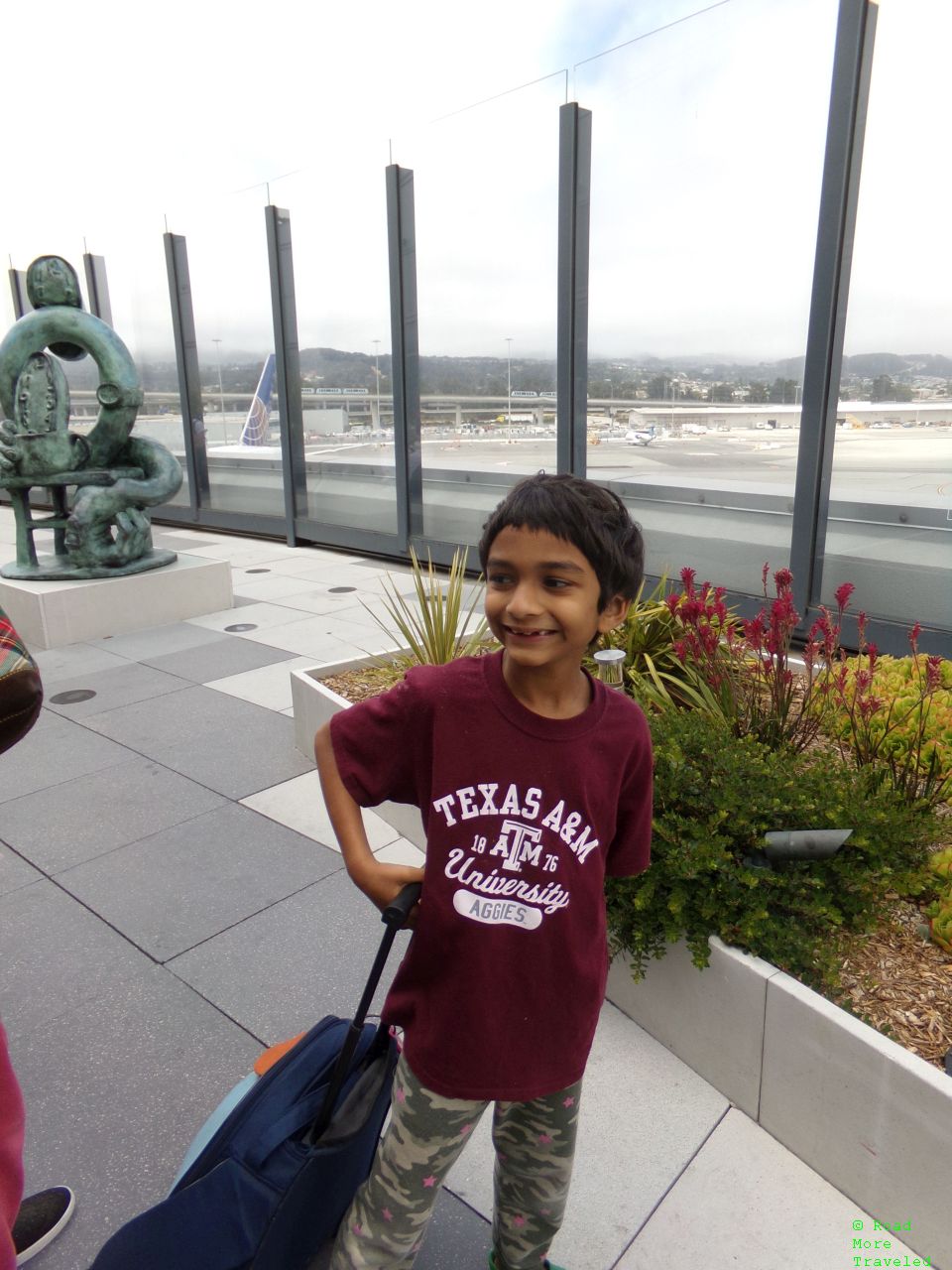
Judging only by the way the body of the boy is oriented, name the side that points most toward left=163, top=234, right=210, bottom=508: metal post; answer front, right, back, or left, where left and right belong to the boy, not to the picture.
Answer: back

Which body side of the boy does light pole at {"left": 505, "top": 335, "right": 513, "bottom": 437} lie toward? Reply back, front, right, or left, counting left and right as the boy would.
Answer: back

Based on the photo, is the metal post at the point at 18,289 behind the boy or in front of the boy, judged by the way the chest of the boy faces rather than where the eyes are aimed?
behind

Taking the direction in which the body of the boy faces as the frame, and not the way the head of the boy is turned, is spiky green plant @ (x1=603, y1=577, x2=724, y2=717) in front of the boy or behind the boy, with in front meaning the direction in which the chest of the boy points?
behind

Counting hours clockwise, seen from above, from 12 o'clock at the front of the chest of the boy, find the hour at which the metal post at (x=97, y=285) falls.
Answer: The metal post is roughly at 5 o'clock from the boy.

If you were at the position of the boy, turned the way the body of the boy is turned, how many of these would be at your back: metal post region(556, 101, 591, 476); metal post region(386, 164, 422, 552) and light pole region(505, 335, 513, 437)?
3

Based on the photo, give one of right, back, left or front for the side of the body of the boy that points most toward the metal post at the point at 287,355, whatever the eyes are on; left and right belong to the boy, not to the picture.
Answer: back

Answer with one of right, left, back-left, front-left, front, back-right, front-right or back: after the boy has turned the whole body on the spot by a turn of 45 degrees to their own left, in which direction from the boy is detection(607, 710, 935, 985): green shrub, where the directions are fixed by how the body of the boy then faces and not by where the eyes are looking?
left

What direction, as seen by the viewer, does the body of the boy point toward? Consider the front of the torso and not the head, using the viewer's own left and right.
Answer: facing the viewer

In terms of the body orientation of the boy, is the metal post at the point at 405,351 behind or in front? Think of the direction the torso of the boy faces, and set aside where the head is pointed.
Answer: behind

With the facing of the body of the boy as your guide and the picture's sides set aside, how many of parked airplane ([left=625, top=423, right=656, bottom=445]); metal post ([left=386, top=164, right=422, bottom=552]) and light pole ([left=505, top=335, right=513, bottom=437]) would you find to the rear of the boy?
3

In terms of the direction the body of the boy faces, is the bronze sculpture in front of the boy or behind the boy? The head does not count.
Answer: behind

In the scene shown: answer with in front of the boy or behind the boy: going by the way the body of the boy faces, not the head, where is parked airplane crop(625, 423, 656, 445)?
behind

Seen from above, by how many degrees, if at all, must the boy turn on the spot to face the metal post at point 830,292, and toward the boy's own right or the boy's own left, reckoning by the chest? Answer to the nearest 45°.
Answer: approximately 135° to the boy's own left
